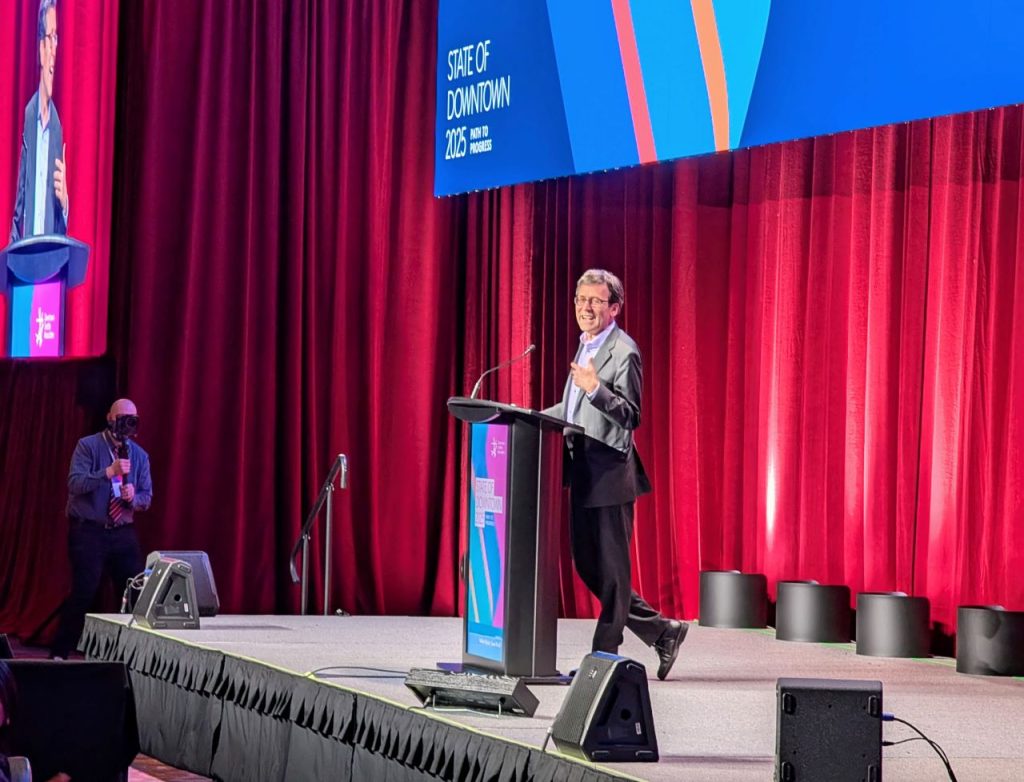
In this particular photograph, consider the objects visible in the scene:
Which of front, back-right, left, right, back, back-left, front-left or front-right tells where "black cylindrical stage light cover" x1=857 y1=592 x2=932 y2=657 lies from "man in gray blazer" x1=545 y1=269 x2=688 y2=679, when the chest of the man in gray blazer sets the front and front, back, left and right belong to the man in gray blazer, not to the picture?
back

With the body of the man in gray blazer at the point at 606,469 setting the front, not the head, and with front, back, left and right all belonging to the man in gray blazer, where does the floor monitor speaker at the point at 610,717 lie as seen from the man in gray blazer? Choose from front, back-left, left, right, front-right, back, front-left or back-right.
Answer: front-left

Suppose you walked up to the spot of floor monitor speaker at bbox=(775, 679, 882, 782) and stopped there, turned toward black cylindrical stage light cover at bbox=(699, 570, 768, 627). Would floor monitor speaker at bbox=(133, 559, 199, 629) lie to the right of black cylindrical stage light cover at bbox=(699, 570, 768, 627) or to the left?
left

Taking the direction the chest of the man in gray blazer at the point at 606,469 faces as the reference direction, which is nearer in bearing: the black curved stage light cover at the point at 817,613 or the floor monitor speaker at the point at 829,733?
the floor monitor speaker

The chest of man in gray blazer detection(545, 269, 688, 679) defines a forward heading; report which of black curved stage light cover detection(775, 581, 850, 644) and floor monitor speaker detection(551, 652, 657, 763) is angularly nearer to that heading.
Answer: the floor monitor speaker

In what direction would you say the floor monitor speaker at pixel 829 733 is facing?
away from the camera

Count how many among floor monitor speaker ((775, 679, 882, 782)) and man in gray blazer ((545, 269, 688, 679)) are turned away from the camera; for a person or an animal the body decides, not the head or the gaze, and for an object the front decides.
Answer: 1

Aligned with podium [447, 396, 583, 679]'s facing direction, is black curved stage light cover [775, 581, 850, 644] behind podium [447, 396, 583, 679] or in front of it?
behind

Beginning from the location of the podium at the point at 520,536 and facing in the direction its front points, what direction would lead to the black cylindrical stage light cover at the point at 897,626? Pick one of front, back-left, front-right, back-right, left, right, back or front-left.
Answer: back

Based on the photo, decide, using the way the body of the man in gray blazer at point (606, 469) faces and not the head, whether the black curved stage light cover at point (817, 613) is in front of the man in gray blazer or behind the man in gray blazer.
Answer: behind
